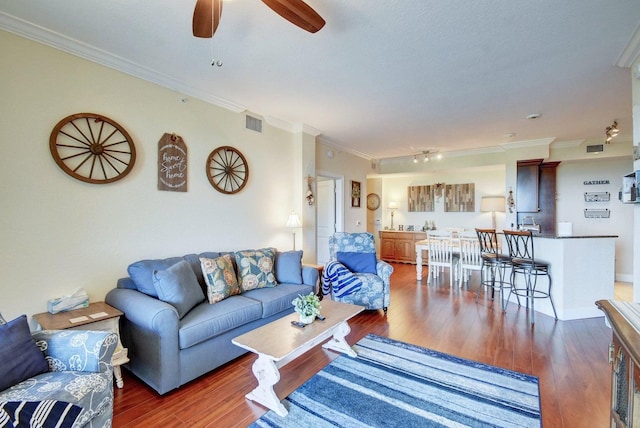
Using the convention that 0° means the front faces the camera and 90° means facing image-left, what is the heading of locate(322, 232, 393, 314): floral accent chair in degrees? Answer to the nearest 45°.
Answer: approximately 45°

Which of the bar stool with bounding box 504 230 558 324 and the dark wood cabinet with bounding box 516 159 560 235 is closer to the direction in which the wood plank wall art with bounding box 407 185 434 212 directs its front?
the bar stool

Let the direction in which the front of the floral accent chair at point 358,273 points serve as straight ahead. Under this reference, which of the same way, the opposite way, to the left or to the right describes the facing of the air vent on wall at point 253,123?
to the left

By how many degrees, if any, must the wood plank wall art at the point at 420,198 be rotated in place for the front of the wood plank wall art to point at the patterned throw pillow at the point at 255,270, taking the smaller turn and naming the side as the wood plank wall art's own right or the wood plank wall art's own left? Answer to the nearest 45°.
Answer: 0° — it already faces it

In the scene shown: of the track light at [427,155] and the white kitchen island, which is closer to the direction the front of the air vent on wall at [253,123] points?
the white kitchen island

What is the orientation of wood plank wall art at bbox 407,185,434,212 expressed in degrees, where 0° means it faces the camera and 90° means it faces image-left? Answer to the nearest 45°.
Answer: approximately 0°

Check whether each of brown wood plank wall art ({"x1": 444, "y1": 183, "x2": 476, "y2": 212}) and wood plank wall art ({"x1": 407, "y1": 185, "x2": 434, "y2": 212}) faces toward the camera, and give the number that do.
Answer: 2

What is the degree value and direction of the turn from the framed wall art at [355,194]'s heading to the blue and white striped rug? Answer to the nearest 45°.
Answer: approximately 45° to its right

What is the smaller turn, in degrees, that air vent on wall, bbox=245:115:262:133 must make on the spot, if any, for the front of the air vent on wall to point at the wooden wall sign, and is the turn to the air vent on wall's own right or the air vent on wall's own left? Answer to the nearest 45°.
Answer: approximately 90° to the air vent on wall's own right

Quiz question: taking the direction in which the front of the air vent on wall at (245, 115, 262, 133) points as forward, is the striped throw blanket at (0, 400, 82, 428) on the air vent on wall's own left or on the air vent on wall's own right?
on the air vent on wall's own right

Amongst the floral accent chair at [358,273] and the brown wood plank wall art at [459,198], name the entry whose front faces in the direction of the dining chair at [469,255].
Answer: the brown wood plank wall art
